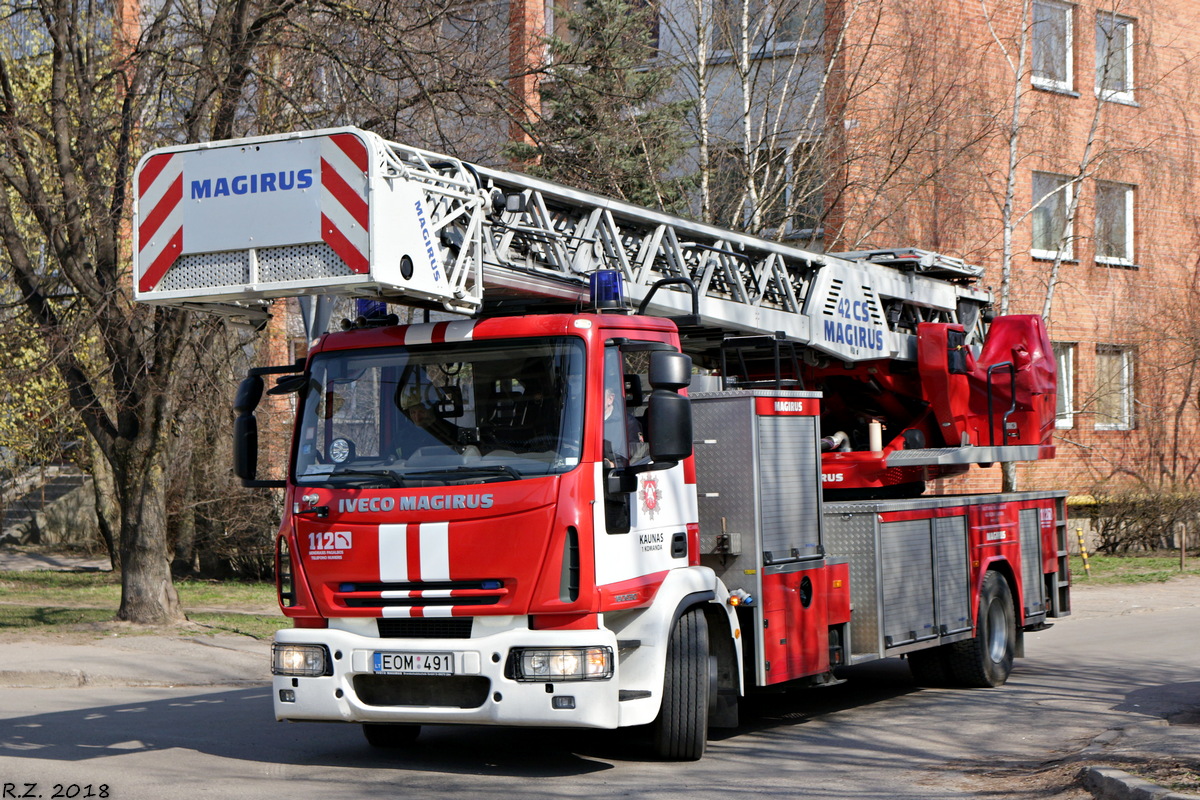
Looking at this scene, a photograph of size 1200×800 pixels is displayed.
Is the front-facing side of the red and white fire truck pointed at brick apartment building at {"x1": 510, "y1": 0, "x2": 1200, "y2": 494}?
no

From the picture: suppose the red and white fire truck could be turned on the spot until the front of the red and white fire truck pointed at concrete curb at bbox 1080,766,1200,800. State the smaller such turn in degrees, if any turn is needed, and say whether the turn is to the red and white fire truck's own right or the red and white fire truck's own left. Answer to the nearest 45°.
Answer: approximately 135° to the red and white fire truck's own left

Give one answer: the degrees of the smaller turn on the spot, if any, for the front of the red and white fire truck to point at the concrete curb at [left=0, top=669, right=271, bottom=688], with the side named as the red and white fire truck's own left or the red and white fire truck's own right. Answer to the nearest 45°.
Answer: approximately 90° to the red and white fire truck's own right

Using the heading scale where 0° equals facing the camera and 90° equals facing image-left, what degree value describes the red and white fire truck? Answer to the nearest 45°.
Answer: approximately 45°
